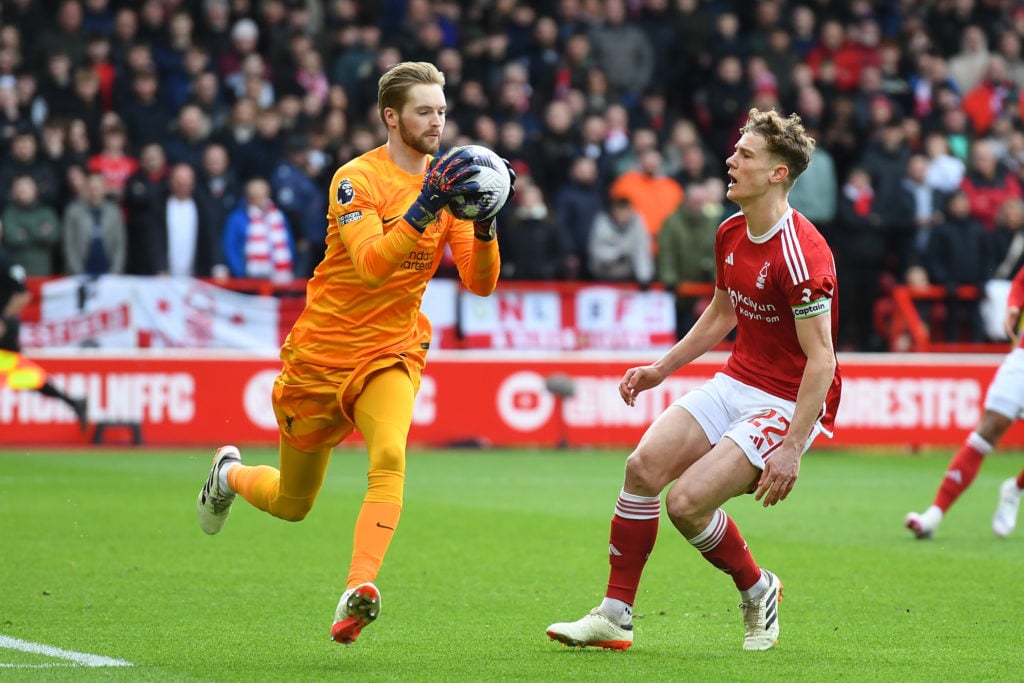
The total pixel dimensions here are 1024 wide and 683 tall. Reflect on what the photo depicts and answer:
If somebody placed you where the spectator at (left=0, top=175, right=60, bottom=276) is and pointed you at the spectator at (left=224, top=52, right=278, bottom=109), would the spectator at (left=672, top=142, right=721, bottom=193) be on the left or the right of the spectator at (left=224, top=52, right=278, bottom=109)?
right

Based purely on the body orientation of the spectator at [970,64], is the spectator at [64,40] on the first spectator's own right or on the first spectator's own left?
on the first spectator's own right

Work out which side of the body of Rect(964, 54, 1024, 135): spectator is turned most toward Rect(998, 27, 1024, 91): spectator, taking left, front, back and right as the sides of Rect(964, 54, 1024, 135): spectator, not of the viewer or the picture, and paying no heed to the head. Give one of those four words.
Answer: back

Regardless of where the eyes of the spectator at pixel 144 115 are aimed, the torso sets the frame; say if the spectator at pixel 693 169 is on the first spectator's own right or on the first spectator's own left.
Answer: on the first spectator's own left

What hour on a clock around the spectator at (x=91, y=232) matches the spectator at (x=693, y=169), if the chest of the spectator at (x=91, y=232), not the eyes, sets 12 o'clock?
the spectator at (x=693, y=169) is roughly at 9 o'clock from the spectator at (x=91, y=232).
